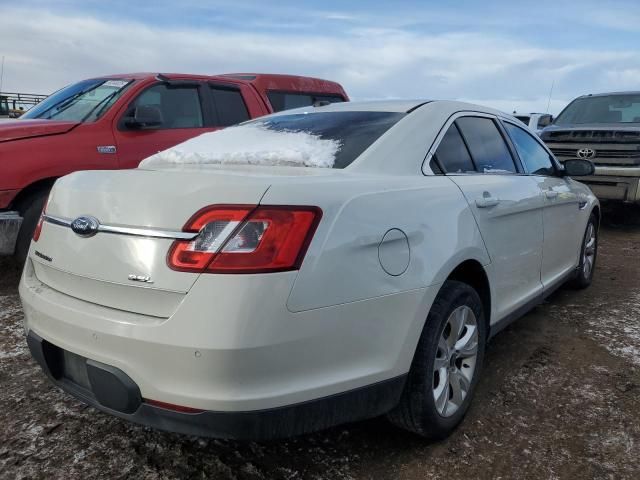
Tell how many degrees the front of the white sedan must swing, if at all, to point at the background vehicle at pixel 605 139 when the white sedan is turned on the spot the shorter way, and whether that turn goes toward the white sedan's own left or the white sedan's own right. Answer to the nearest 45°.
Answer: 0° — it already faces it

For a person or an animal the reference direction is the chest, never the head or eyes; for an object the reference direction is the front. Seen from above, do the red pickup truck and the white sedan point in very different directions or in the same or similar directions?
very different directions

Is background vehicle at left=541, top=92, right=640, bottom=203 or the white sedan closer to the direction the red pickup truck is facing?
the white sedan

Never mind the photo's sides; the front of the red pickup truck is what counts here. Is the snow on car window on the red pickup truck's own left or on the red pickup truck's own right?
on the red pickup truck's own left

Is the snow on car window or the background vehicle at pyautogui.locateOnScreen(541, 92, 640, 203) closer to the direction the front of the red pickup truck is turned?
the snow on car window

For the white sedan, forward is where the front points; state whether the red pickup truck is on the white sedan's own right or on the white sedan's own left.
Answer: on the white sedan's own left

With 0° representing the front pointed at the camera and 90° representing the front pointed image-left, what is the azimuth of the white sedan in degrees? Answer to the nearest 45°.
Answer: approximately 225°
